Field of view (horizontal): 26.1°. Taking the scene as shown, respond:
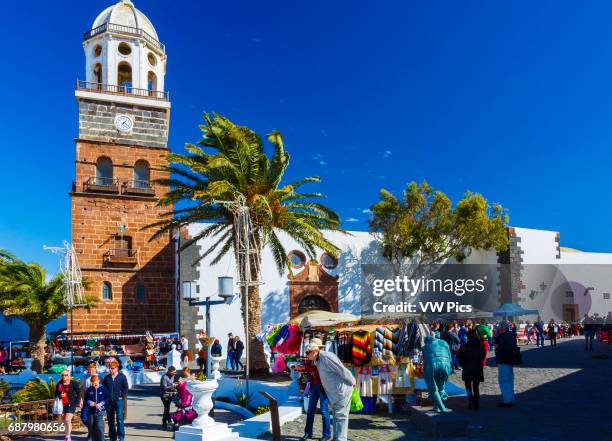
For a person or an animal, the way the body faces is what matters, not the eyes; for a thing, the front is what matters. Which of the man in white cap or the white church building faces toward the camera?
the white church building

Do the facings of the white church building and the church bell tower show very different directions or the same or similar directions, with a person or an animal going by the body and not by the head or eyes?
same or similar directions

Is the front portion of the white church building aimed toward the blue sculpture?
yes

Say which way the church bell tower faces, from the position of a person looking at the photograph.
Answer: facing the viewer

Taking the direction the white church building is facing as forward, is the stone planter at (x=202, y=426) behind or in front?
in front

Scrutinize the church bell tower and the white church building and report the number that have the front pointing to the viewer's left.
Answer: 0

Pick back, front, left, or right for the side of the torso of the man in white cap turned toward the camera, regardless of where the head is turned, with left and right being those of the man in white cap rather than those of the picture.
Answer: left

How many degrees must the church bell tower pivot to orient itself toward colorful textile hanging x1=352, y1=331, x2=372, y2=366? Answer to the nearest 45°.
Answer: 0° — it already faces it

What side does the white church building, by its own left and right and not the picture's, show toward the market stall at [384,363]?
front

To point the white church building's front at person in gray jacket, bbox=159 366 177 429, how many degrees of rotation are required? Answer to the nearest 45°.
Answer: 0° — it already faces them
